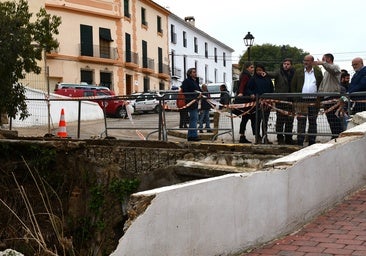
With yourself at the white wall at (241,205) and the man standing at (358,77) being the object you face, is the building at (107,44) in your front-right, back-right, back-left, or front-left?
front-left

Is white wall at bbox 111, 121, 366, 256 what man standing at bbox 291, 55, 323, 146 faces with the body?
yes

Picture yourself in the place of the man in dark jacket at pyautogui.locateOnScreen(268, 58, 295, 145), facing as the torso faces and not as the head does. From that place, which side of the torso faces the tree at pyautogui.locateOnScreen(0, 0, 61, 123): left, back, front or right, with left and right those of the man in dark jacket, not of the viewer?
right

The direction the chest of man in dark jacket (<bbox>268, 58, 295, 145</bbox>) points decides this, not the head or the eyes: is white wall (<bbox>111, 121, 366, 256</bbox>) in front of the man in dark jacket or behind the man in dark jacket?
in front

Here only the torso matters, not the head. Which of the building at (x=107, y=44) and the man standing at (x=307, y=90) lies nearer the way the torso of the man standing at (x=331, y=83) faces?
the man standing

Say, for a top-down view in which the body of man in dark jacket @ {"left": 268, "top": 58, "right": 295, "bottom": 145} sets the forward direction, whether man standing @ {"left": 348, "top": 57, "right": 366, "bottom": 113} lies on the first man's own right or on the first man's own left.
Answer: on the first man's own left

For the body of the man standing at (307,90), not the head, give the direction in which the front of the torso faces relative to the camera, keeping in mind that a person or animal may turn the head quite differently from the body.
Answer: toward the camera
